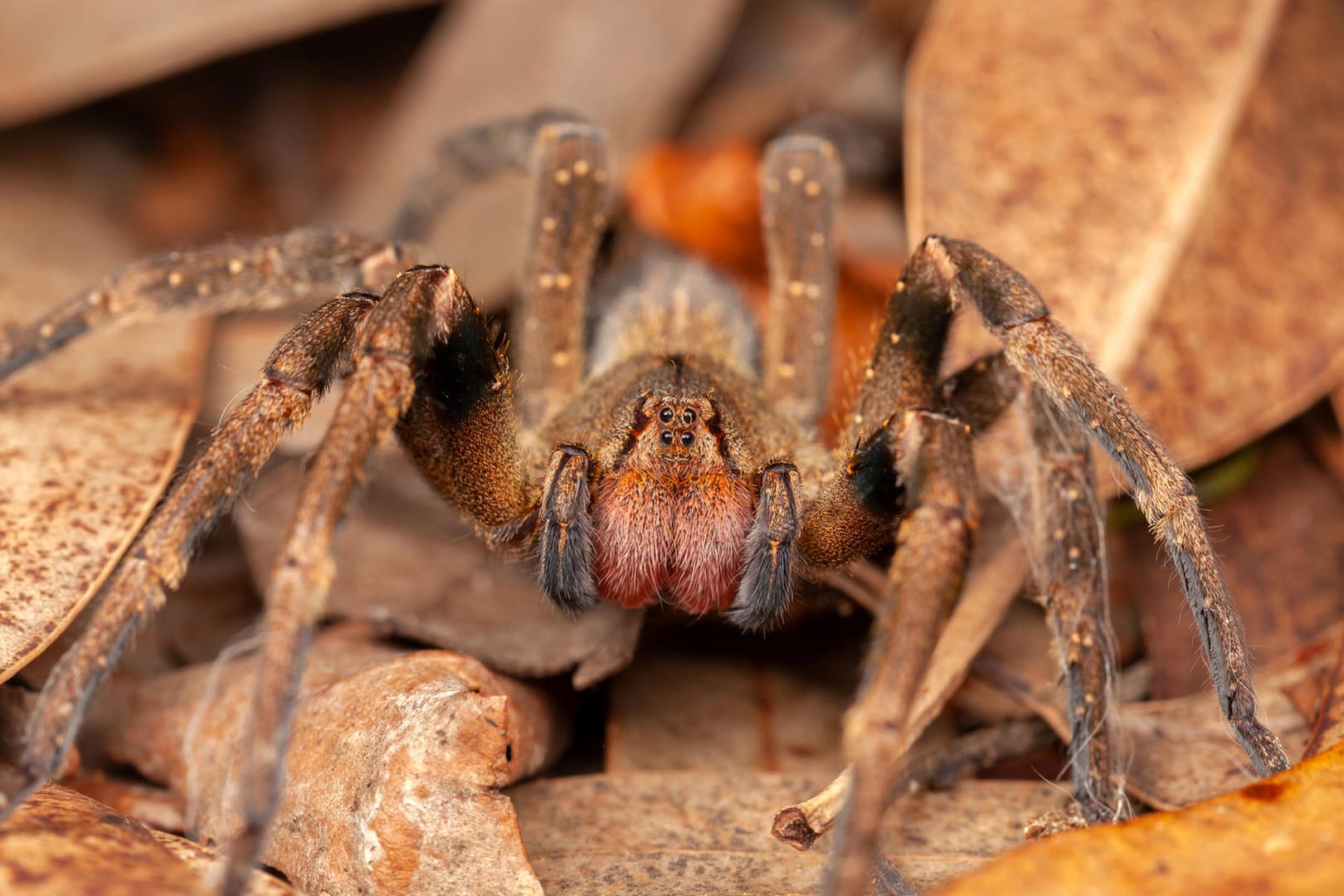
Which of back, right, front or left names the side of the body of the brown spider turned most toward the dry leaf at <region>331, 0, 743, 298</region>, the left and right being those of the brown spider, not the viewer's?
back

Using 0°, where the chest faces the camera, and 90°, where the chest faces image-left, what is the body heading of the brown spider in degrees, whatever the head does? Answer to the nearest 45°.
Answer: approximately 0°

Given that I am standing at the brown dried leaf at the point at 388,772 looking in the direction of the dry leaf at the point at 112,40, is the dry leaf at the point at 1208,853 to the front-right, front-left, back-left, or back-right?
back-right

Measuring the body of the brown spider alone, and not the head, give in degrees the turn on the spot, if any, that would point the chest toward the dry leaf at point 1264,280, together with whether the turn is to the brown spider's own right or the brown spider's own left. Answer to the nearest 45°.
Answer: approximately 135° to the brown spider's own left

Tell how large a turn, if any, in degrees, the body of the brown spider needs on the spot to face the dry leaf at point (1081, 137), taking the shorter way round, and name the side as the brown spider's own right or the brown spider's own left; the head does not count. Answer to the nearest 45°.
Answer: approximately 135° to the brown spider's own left
